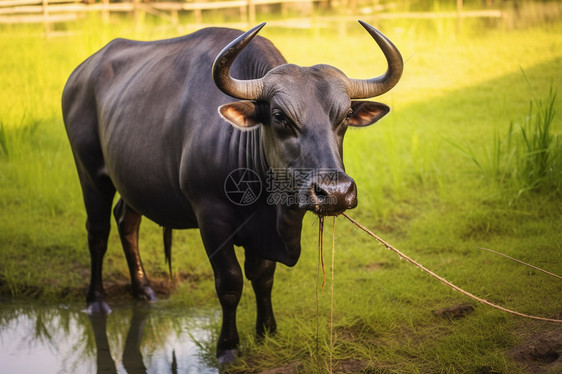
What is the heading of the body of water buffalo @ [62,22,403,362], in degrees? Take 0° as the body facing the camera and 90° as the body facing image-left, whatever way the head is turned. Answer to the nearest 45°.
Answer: approximately 315°

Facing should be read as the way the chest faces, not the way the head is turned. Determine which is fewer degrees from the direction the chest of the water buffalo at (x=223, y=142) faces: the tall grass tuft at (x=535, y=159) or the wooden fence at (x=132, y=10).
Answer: the tall grass tuft

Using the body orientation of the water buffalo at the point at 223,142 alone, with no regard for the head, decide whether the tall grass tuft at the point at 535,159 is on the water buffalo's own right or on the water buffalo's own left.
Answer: on the water buffalo's own left

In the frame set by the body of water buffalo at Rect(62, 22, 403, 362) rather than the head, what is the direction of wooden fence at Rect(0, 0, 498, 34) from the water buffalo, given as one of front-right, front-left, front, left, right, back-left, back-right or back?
back-left
